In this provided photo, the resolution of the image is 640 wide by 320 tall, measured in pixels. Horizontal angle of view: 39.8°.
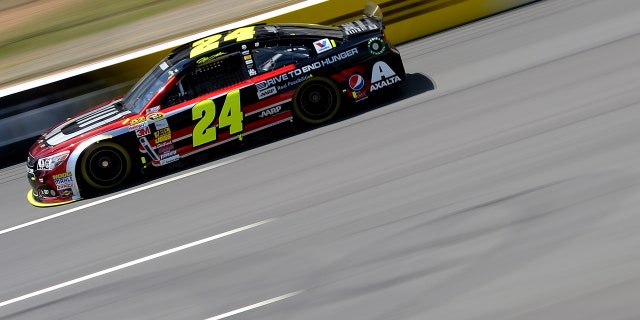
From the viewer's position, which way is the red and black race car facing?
facing to the left of the viewer
